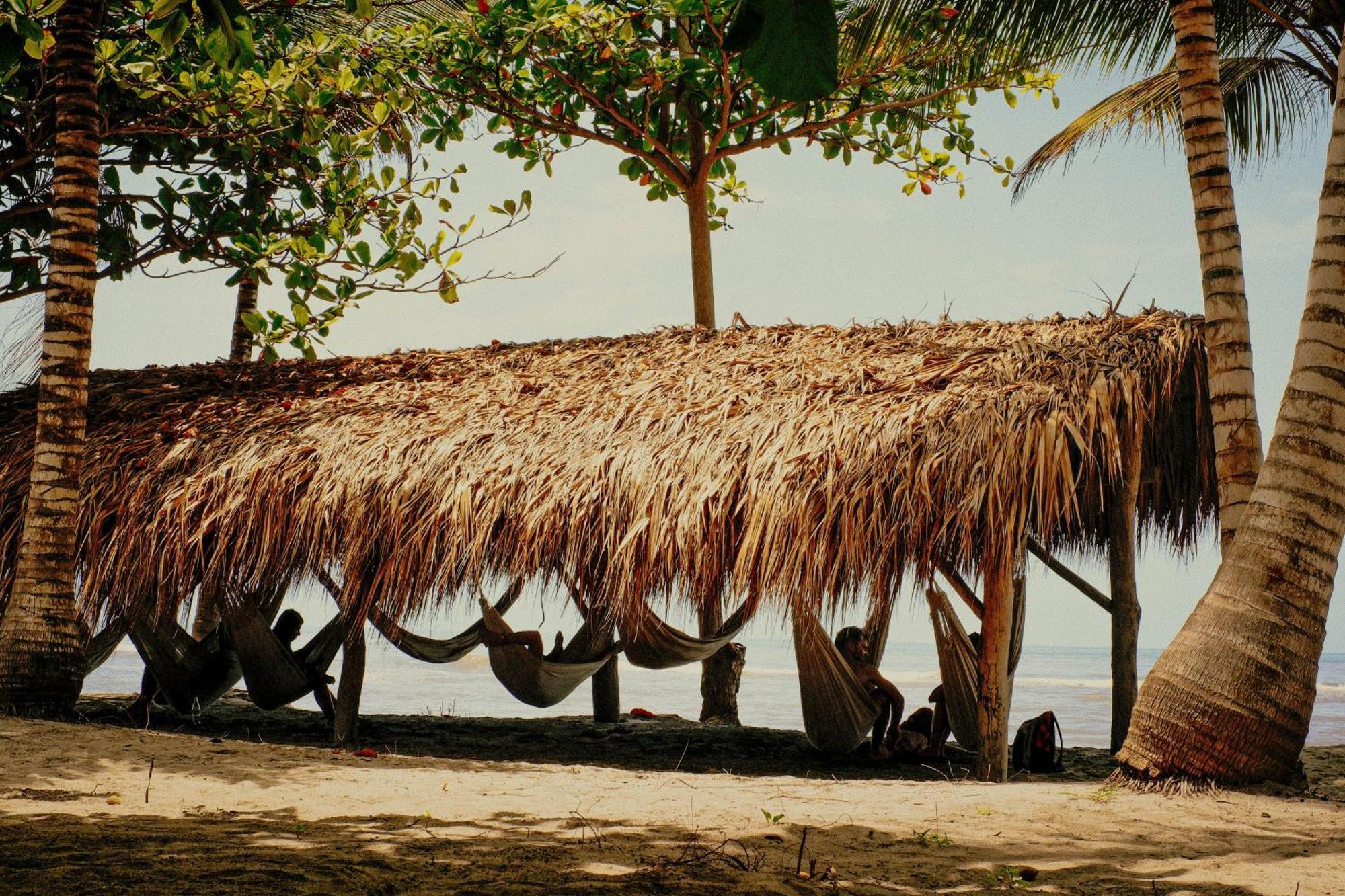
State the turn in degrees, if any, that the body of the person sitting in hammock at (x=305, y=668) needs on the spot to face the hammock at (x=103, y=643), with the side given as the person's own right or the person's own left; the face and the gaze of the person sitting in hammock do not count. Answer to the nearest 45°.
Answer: approximately 180°

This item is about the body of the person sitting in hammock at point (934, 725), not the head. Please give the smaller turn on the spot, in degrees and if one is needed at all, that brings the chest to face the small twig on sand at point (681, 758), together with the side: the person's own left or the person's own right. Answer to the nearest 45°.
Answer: approximately 45° to the person's own left

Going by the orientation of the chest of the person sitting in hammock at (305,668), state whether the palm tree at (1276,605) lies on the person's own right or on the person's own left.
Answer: on the person's own right

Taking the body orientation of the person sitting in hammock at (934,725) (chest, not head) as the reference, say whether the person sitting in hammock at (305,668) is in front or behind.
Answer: in front

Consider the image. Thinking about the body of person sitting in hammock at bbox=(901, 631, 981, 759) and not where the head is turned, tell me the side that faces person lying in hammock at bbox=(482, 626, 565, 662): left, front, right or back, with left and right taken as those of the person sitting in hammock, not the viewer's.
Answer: front

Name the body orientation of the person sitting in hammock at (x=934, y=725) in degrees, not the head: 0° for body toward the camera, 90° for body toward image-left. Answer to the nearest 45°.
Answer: approximately 90°

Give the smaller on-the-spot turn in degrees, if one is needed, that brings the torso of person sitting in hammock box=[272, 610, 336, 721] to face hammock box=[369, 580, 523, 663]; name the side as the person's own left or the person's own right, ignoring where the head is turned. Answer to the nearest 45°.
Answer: approximately 45° to the person's own right

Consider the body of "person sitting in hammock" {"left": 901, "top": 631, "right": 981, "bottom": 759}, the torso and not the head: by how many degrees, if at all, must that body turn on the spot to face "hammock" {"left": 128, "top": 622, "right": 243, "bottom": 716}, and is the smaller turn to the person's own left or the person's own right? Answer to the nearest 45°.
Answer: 0° — they already face it

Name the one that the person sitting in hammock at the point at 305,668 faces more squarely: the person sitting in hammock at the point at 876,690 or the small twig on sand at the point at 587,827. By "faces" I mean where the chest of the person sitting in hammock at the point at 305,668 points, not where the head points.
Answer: the person sitting in hammock

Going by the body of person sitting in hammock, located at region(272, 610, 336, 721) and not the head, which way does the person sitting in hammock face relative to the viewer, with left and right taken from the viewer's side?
facing to the right of the viewer

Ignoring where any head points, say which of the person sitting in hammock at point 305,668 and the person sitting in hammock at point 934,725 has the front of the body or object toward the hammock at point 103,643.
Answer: the person sitting in hammock at point 934,725
